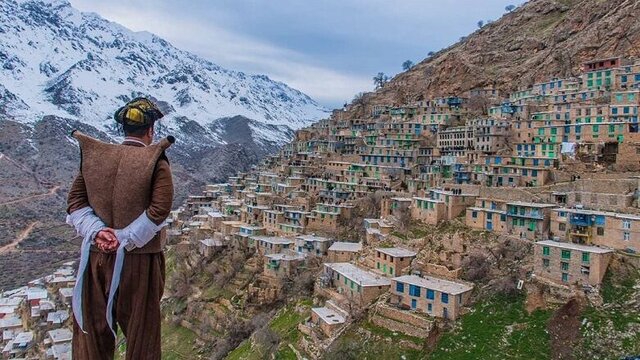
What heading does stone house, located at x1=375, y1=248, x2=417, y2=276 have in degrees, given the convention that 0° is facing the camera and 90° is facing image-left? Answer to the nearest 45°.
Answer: approximately 45°

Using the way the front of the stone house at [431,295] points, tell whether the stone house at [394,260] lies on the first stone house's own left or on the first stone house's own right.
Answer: on the first stone house's own right

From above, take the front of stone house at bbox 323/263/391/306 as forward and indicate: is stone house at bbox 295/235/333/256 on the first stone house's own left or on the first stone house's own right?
on the first stone house's own right

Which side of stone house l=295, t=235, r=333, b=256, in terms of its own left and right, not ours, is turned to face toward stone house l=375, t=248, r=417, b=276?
left

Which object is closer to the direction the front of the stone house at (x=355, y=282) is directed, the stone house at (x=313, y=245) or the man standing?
the man standing

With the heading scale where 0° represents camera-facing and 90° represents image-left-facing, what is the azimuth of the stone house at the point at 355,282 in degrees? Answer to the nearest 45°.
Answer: approximately 45°

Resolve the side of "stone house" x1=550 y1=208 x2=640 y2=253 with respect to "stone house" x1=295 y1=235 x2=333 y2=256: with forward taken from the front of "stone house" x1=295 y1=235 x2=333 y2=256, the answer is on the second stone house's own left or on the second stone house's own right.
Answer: on the second stone house's own left

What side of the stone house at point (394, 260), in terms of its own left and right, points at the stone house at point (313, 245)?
right
